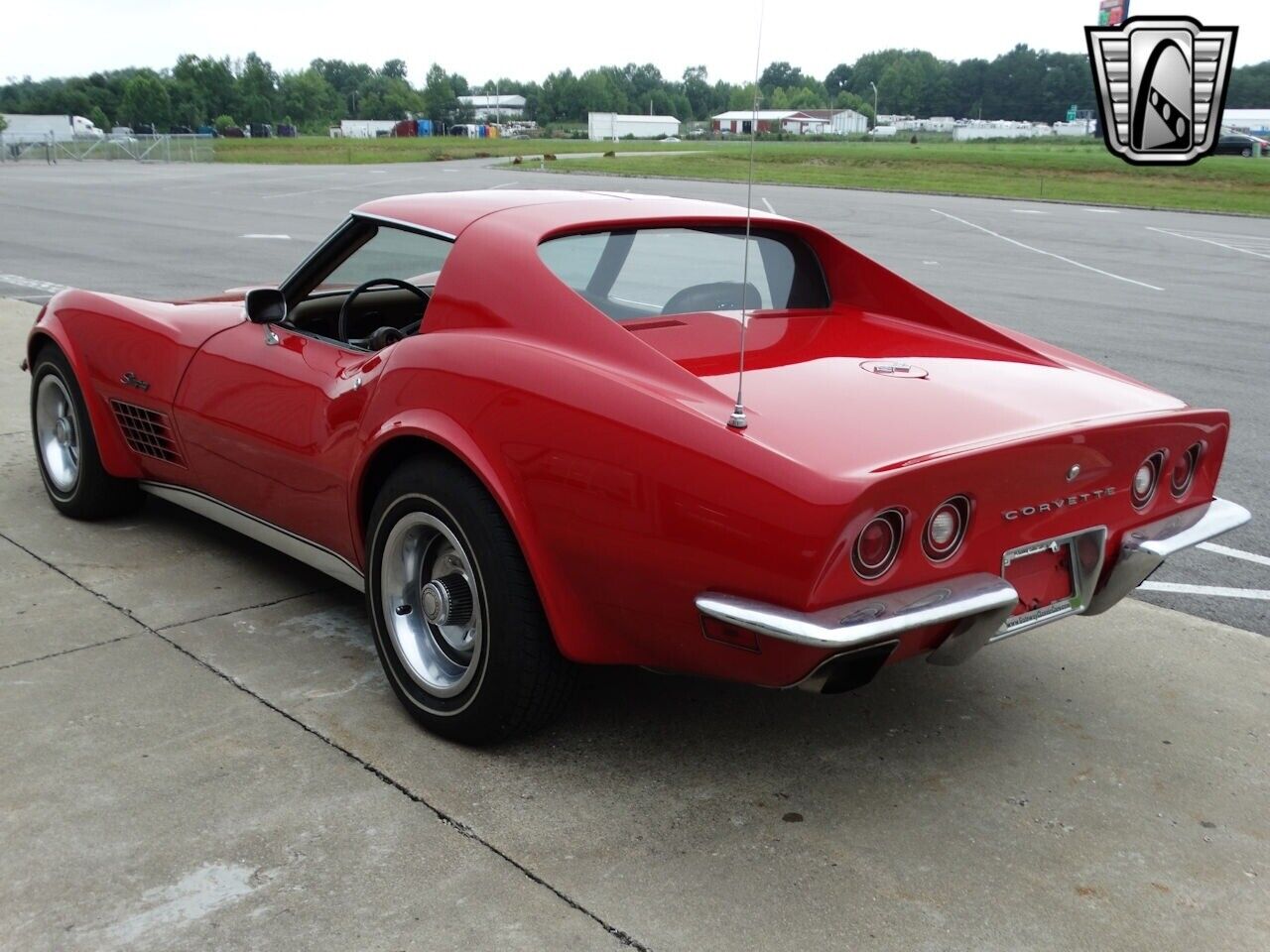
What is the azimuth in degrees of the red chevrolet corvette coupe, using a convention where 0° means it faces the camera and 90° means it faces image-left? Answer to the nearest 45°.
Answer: approximately 135°
